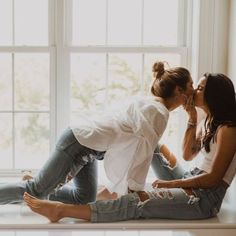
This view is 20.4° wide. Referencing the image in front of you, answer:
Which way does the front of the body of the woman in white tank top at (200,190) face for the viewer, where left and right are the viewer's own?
facing to the left of the viewer

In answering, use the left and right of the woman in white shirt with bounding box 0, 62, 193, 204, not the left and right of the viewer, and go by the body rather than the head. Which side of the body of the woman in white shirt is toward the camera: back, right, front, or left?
right

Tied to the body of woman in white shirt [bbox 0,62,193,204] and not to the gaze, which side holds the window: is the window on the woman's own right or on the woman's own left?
on the woman's own left

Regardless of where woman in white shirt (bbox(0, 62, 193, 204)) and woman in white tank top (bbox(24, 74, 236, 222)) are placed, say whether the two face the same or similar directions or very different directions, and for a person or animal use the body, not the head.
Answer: very different directions

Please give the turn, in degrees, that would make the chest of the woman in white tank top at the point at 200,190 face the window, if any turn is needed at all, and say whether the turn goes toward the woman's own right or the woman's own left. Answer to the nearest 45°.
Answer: approximately 45° to the woman's own right

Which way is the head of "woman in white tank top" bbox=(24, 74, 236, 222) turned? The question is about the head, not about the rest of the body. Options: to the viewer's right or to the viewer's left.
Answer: to the viewer's left
